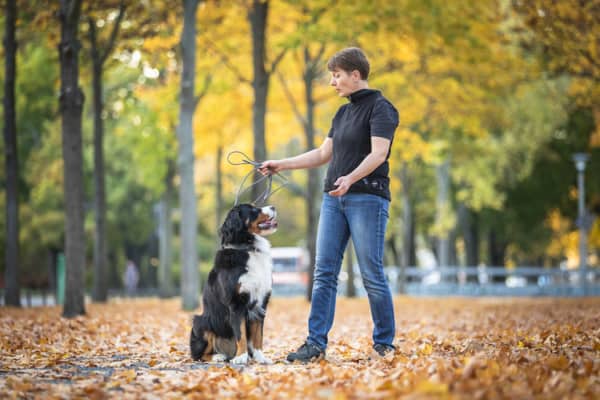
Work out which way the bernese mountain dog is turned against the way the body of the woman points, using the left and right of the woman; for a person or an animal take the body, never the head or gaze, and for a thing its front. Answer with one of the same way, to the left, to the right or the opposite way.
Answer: to the left

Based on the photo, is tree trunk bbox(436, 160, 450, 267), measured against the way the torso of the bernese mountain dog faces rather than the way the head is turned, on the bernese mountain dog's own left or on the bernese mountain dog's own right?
on the bernese mountain dog's own left

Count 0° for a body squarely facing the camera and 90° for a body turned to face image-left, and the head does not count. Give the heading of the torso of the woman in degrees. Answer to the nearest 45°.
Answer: approximately 45°

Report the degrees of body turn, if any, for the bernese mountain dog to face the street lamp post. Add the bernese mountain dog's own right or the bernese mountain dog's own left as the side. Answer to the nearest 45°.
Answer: approximately 90° to the bernese mountain dog's own left

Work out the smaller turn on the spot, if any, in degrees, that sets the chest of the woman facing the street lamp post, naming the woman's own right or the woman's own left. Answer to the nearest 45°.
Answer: approximately 135° to the woman's own right

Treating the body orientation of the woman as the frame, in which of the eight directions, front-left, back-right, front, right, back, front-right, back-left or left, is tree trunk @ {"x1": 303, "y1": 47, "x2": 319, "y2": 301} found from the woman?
back-right

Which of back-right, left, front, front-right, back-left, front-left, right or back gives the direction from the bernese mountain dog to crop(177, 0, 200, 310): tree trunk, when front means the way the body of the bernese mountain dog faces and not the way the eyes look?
back-left

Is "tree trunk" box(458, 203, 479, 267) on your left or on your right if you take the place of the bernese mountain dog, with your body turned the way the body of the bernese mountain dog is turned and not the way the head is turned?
on your left

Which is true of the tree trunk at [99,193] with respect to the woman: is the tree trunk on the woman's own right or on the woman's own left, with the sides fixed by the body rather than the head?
on the woman's own right

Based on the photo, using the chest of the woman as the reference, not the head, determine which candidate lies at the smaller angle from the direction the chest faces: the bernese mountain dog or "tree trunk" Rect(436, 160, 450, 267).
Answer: the bernese mountain dog

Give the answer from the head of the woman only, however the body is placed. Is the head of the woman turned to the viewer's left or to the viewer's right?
to the viewer's left

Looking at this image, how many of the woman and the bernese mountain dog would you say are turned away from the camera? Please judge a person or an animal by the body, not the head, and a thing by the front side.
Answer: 0

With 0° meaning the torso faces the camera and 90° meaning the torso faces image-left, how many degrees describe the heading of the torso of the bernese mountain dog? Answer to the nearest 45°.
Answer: approximately 315°
